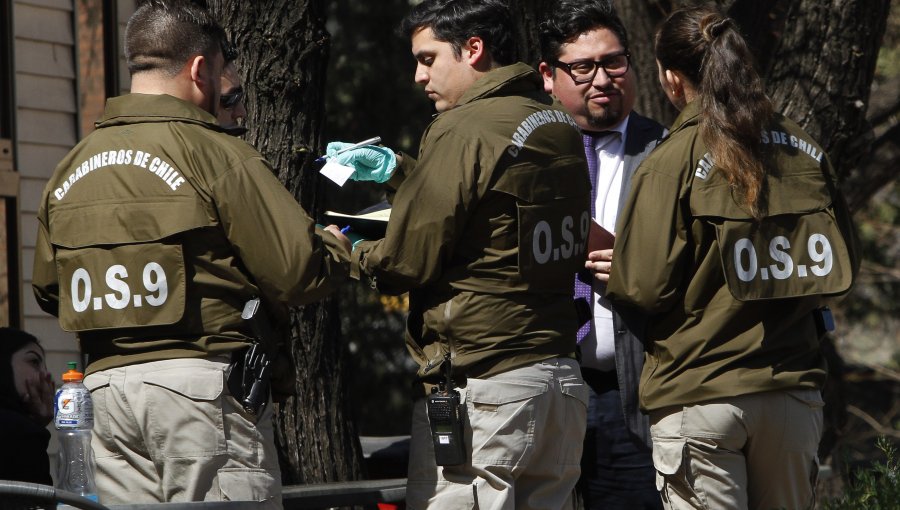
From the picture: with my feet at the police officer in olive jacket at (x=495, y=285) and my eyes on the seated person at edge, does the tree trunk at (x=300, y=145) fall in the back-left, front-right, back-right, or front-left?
front-right

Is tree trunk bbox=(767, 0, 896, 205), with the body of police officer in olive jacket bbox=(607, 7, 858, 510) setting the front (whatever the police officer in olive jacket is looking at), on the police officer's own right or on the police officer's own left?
on the police officer's own right

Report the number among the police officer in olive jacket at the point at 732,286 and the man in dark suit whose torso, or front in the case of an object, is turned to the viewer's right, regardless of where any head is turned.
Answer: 0

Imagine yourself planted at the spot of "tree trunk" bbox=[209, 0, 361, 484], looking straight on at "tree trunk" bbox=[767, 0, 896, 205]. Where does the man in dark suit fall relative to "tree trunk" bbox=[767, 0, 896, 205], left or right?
right

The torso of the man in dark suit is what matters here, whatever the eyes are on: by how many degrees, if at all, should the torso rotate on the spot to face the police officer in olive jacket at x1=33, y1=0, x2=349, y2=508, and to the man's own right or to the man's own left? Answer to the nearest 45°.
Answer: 0° — they already face them

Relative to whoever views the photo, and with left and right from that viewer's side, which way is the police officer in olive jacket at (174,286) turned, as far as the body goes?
facing away from the viewer and to the right of the viewer

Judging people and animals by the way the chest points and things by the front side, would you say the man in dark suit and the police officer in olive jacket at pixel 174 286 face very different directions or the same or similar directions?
very different directions

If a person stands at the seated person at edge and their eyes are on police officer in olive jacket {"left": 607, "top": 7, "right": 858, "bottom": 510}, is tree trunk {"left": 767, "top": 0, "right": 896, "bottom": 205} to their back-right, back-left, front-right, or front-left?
front-left

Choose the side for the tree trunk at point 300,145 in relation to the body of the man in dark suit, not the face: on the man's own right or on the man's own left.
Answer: on the man's own right

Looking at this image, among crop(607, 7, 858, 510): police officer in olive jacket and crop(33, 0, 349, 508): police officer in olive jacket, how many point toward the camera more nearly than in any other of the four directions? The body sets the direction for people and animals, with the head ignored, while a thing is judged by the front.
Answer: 0

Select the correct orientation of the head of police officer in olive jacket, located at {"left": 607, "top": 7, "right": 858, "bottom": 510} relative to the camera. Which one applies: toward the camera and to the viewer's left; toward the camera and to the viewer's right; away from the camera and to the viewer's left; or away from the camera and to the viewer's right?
away from the camera and to the viewer's left

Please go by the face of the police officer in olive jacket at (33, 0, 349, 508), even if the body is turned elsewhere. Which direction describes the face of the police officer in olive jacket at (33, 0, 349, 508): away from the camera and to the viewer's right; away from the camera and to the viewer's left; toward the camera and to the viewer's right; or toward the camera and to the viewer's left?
away from the camera and to the viewer's right

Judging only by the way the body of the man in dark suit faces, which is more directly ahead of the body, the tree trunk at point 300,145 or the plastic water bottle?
the plastic water bottle

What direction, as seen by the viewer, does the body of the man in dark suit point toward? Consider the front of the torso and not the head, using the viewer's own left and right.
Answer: facing the viewer and to the left of the viewer

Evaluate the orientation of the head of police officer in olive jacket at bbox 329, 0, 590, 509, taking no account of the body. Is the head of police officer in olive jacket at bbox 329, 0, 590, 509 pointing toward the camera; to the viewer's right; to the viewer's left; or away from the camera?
to the viewer's left

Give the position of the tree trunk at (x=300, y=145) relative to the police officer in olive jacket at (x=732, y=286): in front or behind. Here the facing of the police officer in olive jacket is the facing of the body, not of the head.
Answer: in front
